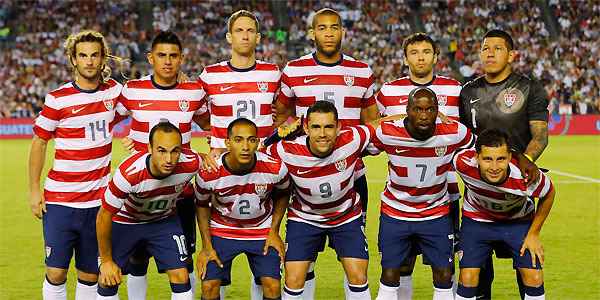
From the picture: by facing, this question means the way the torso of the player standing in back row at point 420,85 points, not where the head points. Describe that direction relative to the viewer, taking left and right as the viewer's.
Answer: facing the viewer

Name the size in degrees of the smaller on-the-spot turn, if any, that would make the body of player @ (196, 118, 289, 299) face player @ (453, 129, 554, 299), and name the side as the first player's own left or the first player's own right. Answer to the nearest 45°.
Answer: approximately 90° to the first player's own left

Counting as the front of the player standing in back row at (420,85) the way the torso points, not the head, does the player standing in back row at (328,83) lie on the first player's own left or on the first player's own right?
on the first player's own right

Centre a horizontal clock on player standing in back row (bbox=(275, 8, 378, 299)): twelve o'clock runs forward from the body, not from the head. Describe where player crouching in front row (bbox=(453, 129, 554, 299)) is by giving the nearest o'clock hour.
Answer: The player crouching in front row is roughly at 10 o'clock from the player standing in back row.

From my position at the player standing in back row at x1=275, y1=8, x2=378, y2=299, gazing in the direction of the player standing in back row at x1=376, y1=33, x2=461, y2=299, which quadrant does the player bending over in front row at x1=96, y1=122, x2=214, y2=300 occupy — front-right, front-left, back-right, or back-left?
back-right

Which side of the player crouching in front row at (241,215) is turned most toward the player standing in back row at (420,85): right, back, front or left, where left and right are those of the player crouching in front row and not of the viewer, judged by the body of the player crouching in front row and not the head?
left

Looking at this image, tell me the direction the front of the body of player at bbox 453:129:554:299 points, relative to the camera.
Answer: toward the camera

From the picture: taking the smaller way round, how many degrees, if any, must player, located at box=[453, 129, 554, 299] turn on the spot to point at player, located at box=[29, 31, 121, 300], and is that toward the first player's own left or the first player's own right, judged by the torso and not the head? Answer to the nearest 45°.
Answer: approximately 90° to the first player's own right

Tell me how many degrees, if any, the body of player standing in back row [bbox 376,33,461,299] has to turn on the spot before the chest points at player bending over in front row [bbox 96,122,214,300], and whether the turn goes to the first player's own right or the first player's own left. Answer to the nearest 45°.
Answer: approximately 45° to the first player's own right

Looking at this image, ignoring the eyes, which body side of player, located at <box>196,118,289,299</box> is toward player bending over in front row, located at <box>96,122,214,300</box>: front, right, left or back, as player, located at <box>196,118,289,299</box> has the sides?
right

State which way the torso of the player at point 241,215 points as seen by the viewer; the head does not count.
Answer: toward the camera
